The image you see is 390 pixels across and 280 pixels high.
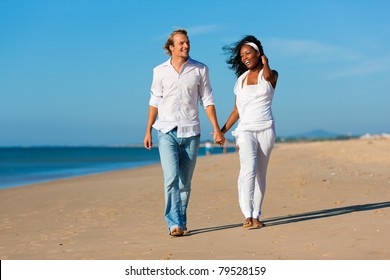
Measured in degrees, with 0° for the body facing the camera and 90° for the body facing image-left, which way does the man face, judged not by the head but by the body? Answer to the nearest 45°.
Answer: approximately 0°

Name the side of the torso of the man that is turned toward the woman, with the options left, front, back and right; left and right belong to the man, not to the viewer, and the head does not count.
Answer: left
